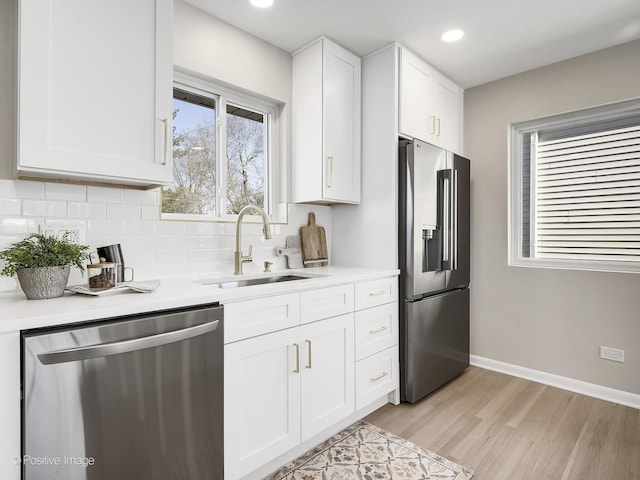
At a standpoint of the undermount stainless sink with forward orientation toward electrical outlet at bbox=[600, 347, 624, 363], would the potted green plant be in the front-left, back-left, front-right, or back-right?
back-right

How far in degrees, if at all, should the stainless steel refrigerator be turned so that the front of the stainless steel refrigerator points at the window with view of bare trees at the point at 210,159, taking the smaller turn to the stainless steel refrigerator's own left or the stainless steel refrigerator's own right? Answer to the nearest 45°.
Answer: approximately 90° to the stainless steel refrigerator's own right

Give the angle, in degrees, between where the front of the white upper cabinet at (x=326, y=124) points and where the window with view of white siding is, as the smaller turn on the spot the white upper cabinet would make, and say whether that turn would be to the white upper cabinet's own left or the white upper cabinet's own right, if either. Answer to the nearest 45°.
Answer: approximately 45° to the white upper cabinet's own left

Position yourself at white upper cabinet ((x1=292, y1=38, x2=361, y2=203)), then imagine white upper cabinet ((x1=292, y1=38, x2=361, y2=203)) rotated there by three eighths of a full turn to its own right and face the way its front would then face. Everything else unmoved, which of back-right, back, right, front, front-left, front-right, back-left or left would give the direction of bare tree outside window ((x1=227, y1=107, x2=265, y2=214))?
front

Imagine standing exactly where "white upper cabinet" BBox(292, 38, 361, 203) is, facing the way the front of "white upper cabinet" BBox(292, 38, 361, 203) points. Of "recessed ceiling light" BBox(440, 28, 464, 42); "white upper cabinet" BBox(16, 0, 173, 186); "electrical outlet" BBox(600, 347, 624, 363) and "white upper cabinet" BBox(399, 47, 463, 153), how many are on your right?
1

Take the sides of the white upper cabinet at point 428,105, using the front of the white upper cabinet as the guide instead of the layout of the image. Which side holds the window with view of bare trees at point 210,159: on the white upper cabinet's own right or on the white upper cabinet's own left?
on the white upper cabinet's own right

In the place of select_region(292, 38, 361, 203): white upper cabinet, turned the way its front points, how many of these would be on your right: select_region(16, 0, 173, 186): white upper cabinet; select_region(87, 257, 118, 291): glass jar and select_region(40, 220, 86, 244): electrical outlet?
3

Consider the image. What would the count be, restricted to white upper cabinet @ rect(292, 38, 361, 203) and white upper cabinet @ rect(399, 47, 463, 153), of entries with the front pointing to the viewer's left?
0

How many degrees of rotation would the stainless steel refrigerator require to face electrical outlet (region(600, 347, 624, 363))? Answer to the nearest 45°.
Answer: approximately 45° to its left
